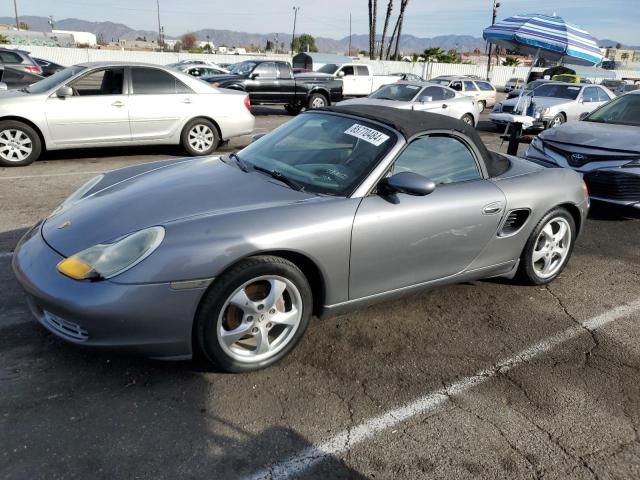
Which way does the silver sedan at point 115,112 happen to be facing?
to the viewer's left

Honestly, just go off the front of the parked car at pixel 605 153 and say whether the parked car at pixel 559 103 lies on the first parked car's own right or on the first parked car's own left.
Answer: on the first parked car's own right

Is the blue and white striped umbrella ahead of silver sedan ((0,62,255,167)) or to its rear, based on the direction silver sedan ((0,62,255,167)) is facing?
to the rear

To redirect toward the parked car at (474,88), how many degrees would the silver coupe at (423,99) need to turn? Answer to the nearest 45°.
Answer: approximately 135° to its right

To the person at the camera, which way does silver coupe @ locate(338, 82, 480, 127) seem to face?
facing the viewer and to the left of the viewer

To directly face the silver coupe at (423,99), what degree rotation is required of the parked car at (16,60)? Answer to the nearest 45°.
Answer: approximately 135° to its left

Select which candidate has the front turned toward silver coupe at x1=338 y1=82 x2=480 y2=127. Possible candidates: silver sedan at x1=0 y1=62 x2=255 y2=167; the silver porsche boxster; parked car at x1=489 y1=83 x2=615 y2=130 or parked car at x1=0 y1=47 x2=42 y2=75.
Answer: parked car at x1=489 y1=83 x2=615 y2=130

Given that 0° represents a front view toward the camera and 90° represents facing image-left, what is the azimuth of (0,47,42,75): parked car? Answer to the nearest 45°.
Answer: approximately 90°

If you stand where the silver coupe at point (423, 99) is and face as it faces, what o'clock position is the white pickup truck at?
The white pickup truck is roughly at 4 o'clock from the silver coupe.

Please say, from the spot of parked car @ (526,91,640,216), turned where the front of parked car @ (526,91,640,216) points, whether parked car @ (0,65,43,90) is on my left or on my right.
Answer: on my right
